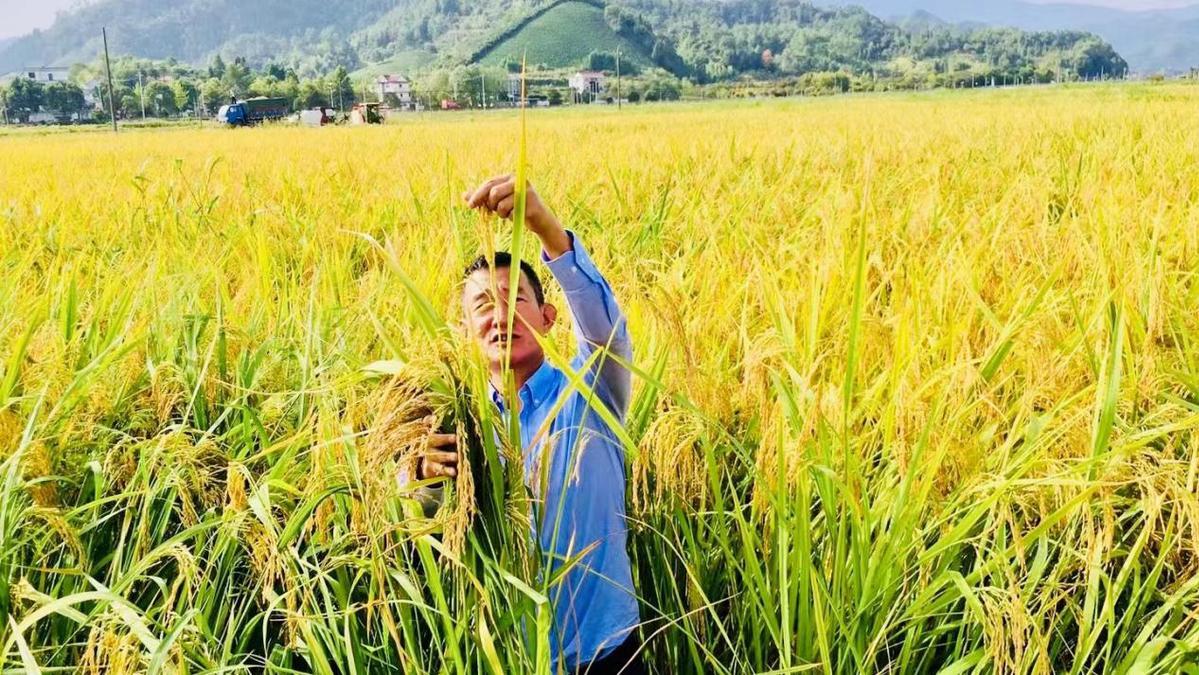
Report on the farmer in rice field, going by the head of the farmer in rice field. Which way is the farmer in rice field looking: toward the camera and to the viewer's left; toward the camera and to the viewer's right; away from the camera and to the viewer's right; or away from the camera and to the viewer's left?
toward the camera and to the viewer's left

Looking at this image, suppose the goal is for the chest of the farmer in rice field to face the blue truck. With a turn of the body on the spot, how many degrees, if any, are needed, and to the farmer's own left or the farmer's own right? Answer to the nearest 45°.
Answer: approximately 135° to the farmer's own right

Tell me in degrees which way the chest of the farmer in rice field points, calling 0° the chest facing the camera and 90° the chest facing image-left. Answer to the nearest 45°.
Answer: approximately 45°
